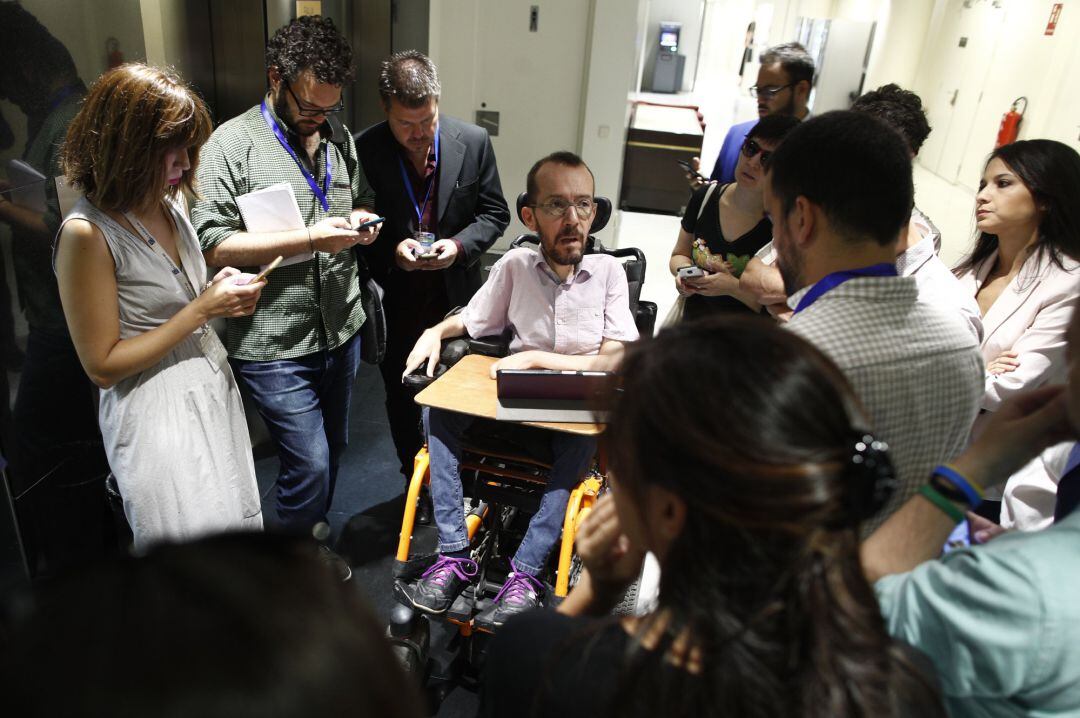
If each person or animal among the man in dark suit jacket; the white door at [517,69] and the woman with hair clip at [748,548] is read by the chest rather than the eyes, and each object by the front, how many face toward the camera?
2

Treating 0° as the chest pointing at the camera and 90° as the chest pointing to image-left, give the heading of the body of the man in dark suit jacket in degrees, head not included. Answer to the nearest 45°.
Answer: approximately 0°

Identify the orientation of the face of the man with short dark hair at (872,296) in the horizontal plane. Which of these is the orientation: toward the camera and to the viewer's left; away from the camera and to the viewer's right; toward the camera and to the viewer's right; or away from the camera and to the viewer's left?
away from the camera and to the viewer's left

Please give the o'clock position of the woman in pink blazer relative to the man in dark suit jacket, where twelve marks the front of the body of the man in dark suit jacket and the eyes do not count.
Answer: The woman in pink blazer is roughly at 10 o'clock from the man in dark suit jacket.

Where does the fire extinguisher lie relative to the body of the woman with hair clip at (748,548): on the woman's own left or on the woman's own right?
on the woman's own right

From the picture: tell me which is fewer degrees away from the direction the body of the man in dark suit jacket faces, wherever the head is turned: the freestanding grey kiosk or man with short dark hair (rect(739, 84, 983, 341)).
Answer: the man with short dark hair

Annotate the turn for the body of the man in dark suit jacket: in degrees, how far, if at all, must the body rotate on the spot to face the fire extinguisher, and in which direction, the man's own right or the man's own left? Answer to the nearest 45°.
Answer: approximately 135° to the man's own left

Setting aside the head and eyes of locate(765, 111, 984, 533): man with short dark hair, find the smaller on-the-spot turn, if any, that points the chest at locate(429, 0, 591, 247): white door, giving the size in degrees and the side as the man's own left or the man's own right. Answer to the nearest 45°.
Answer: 0° — they already face it

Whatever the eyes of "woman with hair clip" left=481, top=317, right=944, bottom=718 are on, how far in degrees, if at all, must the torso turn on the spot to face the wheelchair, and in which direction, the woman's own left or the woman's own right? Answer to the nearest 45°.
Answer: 0° — they already face it

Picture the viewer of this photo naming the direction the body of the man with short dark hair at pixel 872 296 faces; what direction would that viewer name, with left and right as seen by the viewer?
facing away from the viewer and to the left of the viewer

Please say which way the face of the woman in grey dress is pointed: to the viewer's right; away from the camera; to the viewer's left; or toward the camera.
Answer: to the viewer's right
